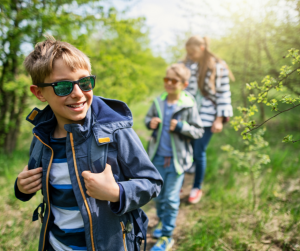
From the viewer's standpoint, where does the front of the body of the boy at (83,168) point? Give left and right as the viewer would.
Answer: facing the viewer and to the left of the viewer

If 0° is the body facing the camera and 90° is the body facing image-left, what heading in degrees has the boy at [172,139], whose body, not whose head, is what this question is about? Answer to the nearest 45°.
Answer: approximately 45°

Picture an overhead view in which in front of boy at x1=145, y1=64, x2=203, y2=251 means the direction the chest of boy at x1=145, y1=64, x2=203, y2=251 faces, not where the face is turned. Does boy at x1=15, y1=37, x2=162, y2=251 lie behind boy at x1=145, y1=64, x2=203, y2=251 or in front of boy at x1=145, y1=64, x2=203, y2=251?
in front

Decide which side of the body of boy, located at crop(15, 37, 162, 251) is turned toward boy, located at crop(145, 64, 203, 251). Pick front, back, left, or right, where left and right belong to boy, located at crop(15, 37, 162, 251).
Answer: back

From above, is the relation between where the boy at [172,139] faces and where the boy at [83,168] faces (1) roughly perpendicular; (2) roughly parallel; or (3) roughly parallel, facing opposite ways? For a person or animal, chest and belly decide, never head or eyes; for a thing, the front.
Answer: roughly parallel

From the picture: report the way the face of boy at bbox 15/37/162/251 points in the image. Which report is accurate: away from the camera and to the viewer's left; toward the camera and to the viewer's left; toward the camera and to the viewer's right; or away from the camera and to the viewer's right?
toward the camera and to the viewer's right

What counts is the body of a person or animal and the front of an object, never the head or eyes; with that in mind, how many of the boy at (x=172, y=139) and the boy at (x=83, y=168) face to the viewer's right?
0
